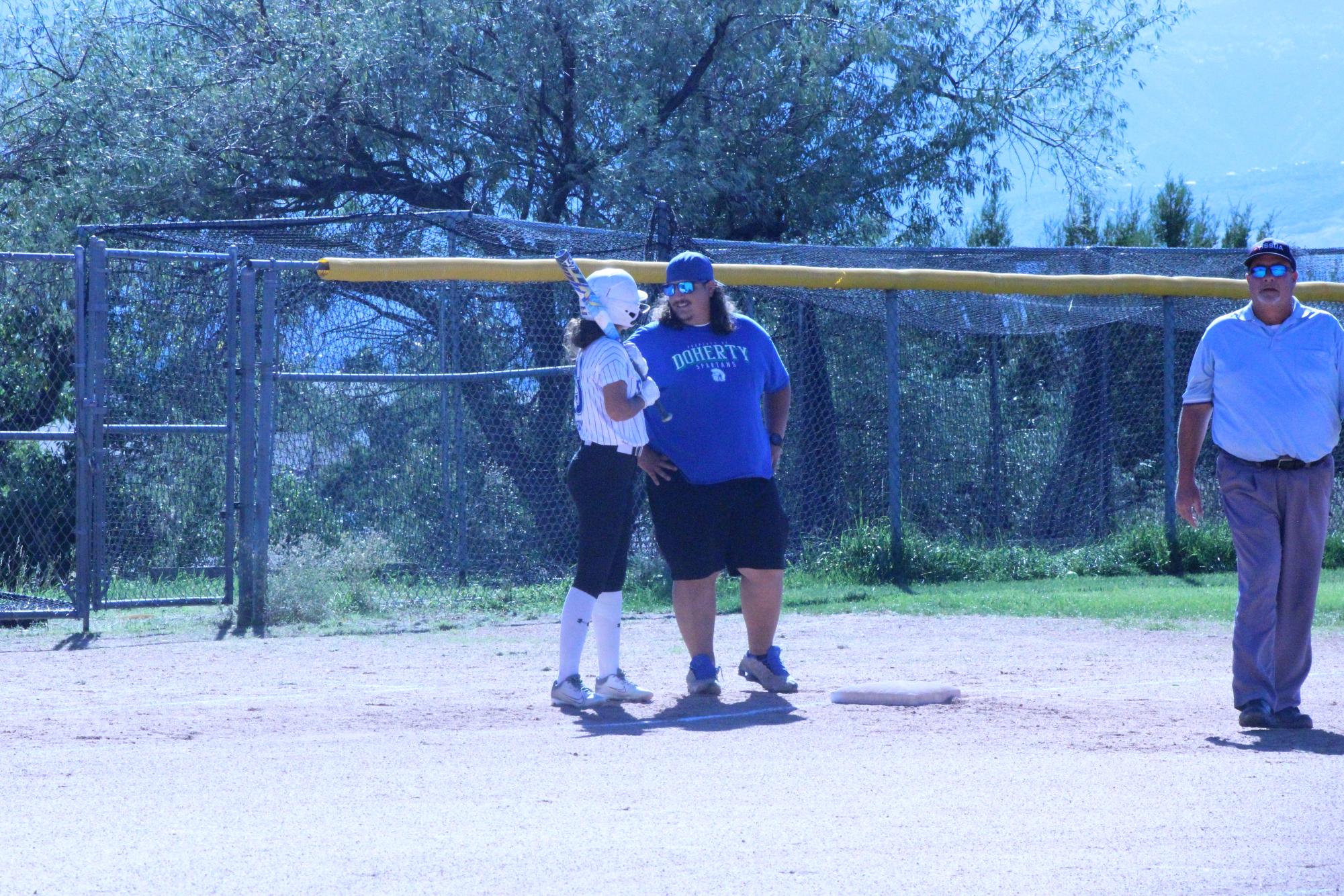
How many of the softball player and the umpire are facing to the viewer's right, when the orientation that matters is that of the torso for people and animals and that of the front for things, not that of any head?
1

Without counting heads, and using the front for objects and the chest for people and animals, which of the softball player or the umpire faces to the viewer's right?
the softball player

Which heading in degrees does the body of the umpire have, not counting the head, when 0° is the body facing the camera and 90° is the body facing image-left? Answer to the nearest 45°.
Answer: approximately 0°

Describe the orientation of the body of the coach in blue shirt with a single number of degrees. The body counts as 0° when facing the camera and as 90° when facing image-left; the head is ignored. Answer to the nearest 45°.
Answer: approximately 0°

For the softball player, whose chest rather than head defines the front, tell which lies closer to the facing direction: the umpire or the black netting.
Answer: the umpire

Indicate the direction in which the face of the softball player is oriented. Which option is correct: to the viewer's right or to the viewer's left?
to the viewer's right

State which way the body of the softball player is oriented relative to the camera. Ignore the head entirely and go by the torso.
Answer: to the viewer's right

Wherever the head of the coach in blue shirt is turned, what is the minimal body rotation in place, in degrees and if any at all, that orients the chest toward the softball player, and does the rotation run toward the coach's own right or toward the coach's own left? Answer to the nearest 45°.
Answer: approximately 45° to the coach's own right

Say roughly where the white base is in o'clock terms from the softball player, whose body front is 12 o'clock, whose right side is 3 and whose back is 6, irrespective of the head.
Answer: The white base is roughly at 12 o'clock from the softball player.

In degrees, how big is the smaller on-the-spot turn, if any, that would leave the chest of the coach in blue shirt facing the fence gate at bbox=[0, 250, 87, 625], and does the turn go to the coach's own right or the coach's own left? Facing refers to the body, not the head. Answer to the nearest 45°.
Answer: approximately 135° to the coach's own right

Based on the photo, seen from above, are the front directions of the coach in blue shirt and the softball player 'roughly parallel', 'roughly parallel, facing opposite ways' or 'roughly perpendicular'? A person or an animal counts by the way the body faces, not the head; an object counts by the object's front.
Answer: roughly perpendicular
